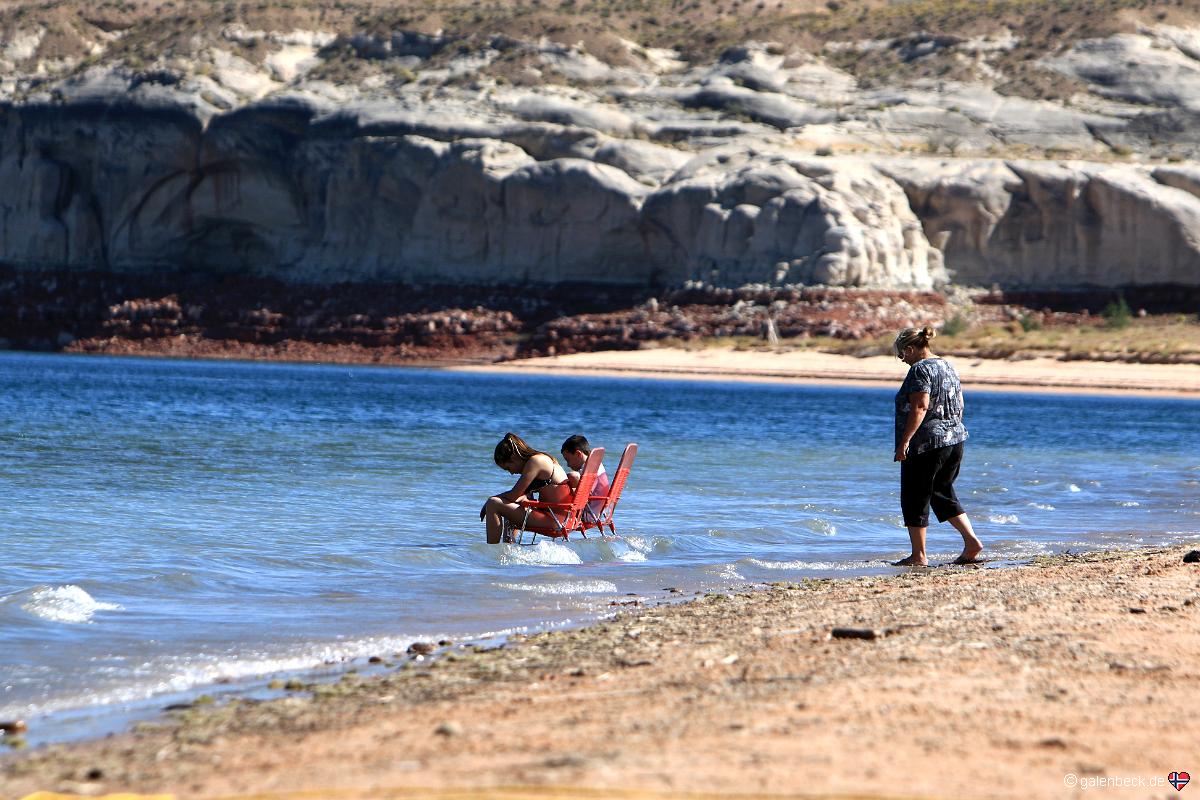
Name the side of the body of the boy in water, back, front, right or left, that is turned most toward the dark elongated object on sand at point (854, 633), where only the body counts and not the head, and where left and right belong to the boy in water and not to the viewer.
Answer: left

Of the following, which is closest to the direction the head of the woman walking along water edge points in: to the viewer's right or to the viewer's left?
to the viewer's left

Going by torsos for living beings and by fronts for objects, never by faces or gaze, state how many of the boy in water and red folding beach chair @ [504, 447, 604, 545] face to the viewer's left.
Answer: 2

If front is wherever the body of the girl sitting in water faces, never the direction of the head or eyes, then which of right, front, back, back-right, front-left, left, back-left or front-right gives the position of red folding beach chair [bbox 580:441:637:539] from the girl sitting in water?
back-right

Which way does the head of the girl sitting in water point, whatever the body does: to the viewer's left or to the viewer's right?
to the viewer's left

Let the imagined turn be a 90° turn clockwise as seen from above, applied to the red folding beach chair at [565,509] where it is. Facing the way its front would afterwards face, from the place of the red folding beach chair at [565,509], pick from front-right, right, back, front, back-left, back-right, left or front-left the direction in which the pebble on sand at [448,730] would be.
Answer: back

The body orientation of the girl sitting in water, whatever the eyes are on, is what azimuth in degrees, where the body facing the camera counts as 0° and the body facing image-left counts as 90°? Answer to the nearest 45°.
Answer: approximately 90°

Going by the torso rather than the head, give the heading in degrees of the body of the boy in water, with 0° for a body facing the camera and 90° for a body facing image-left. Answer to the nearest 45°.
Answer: approximately 90°

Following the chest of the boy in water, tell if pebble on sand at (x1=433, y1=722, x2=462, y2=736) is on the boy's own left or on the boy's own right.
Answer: on the boy's own left

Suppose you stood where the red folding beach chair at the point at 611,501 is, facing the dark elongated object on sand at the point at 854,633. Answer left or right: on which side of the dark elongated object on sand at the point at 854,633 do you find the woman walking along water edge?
left

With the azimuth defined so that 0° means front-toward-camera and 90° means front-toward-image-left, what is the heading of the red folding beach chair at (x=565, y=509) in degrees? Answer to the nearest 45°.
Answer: approximately 90°

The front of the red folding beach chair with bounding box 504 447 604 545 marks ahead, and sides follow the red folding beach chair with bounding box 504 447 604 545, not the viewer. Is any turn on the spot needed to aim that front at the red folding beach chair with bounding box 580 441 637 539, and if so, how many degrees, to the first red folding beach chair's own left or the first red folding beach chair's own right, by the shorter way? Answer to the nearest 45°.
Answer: approximately 135° to the first red folding beach chair's own right

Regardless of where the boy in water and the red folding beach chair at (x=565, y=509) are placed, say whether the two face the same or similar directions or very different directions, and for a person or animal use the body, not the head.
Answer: same or similar directions

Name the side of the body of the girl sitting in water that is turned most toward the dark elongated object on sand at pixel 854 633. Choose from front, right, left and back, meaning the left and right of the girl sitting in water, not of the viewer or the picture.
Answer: left
